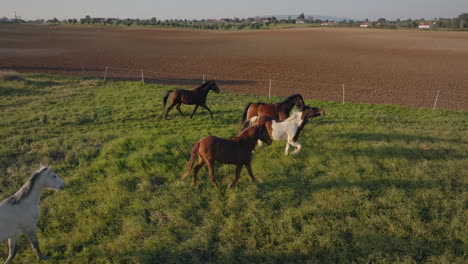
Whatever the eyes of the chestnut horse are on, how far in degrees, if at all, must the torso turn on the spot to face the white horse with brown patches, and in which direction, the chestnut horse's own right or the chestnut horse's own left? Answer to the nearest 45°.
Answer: approximately 45° to the chestnut horse's own left

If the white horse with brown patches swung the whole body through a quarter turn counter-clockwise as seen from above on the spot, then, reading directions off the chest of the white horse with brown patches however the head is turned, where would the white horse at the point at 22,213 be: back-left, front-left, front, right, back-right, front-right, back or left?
back-left

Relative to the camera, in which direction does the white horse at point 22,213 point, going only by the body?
to the viewer's right

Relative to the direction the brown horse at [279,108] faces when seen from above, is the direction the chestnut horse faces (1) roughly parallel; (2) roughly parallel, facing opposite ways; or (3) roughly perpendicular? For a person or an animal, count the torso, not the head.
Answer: roughly parallel

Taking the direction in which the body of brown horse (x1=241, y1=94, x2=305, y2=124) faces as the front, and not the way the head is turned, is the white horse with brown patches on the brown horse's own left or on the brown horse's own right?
on the brown horse's own right

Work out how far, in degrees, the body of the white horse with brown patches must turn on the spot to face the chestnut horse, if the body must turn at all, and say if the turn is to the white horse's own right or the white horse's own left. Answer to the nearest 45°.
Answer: approximately 135° to the white horse's own right

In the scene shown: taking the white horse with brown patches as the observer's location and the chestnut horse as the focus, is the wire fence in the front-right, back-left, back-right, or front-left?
back-right

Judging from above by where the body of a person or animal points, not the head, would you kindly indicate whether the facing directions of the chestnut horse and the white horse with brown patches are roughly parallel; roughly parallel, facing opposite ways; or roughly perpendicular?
roughly parallel

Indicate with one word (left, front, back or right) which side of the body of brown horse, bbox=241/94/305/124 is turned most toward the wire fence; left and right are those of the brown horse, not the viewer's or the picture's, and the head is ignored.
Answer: left

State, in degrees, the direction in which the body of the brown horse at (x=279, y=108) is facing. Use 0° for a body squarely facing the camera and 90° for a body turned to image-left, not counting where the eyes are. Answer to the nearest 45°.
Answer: approximately 270°

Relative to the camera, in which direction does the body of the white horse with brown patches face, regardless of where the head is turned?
to the viewer's right

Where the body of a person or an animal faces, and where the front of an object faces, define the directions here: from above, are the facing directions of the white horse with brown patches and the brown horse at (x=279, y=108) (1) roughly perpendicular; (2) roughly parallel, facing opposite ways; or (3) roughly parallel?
roughly parallel

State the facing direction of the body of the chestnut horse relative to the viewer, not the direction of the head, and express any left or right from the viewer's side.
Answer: facing to the right of the viewer

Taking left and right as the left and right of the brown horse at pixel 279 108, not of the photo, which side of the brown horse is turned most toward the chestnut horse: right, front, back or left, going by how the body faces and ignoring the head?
right

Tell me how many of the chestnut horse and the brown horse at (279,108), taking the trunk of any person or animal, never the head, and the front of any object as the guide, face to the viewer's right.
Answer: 2
